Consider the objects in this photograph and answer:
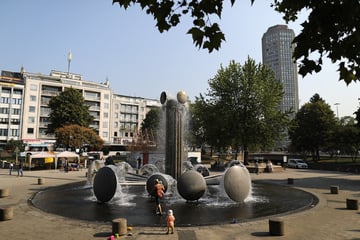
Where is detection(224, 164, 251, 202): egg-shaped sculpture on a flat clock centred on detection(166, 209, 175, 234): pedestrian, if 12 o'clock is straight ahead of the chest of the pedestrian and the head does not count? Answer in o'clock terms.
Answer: The egg-shaped sculpture is roughly at 1 o'clock from the pedestrian.

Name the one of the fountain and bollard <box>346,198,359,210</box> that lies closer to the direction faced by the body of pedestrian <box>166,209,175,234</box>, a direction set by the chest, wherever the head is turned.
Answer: the fountain

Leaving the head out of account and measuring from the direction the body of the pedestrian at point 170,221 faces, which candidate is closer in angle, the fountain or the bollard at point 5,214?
the fountain

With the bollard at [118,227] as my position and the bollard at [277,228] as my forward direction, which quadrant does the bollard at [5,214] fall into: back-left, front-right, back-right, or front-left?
back-left

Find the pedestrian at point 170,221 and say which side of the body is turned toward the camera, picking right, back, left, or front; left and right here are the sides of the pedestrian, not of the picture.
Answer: back

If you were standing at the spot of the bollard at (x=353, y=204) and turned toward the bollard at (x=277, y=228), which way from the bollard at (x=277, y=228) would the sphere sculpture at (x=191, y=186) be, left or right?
right

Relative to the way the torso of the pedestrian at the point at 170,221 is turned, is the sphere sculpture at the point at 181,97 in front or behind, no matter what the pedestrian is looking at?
in front

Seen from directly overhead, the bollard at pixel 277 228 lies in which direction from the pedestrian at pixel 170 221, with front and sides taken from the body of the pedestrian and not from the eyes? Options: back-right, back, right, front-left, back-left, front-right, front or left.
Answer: right

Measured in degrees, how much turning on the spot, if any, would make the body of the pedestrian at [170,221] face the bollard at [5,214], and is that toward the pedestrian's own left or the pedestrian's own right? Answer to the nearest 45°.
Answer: approximately 90° to the pedestrian's own left

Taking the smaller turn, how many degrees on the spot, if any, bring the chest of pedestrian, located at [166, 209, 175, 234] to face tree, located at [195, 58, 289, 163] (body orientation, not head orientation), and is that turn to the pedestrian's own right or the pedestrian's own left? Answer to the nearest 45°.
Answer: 0° — they already face it

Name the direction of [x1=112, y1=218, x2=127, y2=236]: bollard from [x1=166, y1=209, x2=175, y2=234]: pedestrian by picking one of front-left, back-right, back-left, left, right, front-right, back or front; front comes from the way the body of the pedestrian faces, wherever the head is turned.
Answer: left
